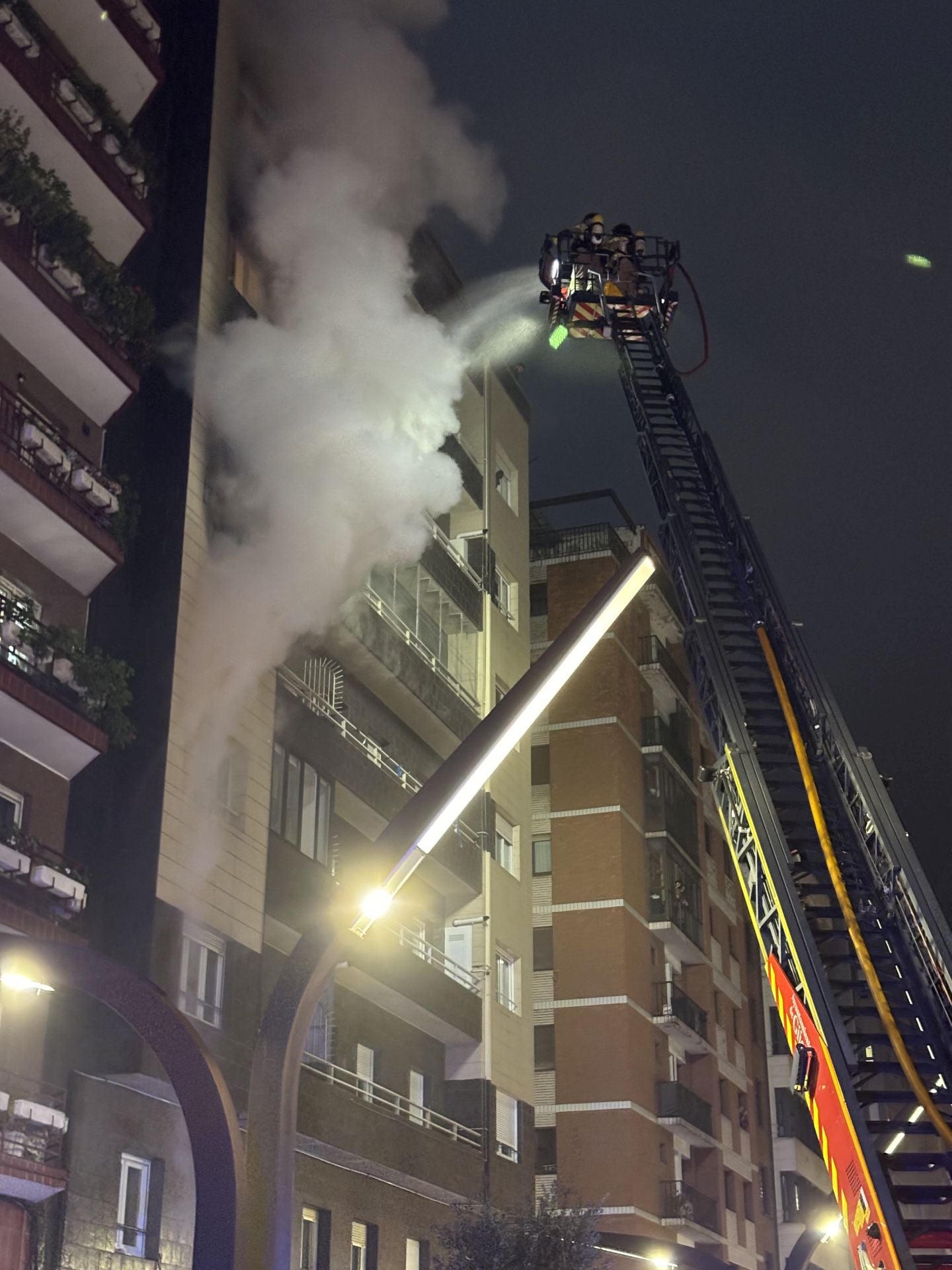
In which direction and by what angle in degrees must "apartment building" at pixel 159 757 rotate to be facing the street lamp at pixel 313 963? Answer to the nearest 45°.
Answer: approximately 45° to its right

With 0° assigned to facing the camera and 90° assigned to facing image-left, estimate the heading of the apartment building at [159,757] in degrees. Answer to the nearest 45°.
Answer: approximately 315°

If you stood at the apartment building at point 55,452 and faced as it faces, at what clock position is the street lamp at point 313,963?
The street lamp is roughly at 1 o'clock from the apartment building.

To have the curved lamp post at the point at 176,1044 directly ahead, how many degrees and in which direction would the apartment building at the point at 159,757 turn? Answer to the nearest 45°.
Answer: approximately 45° to its right

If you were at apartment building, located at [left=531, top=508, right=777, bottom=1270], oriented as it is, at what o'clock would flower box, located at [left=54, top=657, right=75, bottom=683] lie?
The flower box is roughly at 2 o'clock from the apartment building.

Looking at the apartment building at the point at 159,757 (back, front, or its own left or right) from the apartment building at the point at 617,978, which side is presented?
left

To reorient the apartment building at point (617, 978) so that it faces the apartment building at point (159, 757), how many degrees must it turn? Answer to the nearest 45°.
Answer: approximately 45° to its right

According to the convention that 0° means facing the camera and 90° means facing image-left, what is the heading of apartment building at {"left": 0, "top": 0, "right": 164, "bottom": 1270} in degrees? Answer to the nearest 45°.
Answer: approximately 315°
